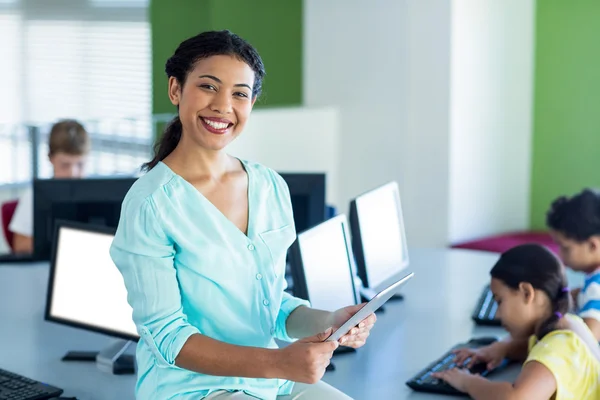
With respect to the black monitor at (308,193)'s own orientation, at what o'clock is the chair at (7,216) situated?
The chair is roughly at 10 o'clock from the black monitor.

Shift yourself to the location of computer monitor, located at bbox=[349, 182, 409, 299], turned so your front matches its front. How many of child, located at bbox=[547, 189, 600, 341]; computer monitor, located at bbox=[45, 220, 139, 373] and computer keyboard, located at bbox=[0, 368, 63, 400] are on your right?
2

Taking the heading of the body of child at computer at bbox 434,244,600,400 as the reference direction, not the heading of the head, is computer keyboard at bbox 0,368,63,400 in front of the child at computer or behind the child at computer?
in front

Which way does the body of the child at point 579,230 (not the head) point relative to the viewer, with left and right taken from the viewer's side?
facing to the left of the viewer

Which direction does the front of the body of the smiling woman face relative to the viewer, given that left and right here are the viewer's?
facing the viewer and to the right of the viewer

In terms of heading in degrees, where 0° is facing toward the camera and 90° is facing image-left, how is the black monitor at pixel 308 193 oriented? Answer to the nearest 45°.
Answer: approximately 180°

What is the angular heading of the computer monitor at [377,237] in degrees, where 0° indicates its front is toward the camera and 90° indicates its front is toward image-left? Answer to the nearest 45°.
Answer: approximately 315°

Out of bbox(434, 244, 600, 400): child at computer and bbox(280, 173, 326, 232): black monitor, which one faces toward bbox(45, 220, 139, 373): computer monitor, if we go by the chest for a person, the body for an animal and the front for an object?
the child at computer

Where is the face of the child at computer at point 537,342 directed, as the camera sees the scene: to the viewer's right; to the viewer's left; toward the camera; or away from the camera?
to the viewer's left

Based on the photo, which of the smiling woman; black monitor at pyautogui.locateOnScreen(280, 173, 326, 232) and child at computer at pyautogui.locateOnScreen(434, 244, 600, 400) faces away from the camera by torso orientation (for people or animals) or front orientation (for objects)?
the black monitor
